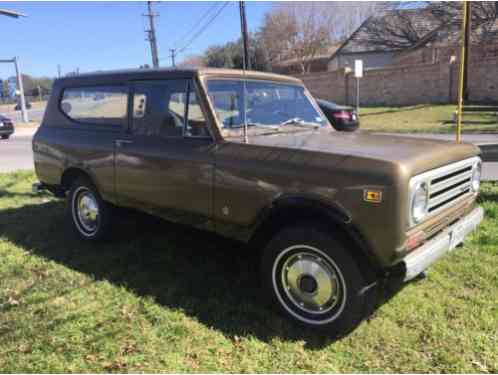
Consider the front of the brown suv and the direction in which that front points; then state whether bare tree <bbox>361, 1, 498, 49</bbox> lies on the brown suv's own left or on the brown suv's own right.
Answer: on the brown suv's own left

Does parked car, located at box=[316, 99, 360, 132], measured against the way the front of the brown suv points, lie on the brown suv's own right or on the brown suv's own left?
on the brown suv's own left

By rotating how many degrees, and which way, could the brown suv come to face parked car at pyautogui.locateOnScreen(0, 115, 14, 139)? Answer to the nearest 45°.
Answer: approximately 180°

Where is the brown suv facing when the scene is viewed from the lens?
facing the viewer and to the right of the viewer

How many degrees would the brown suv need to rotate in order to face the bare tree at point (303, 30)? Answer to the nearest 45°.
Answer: approximately 135° to its left
